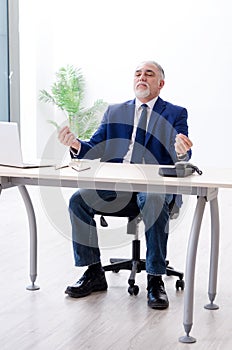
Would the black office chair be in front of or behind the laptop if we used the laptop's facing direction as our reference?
in front

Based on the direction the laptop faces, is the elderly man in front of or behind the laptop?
in front

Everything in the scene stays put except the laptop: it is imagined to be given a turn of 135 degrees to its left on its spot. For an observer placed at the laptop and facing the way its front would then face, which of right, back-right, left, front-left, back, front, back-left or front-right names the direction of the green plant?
right

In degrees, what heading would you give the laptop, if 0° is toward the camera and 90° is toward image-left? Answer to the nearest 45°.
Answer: approximately 225°
